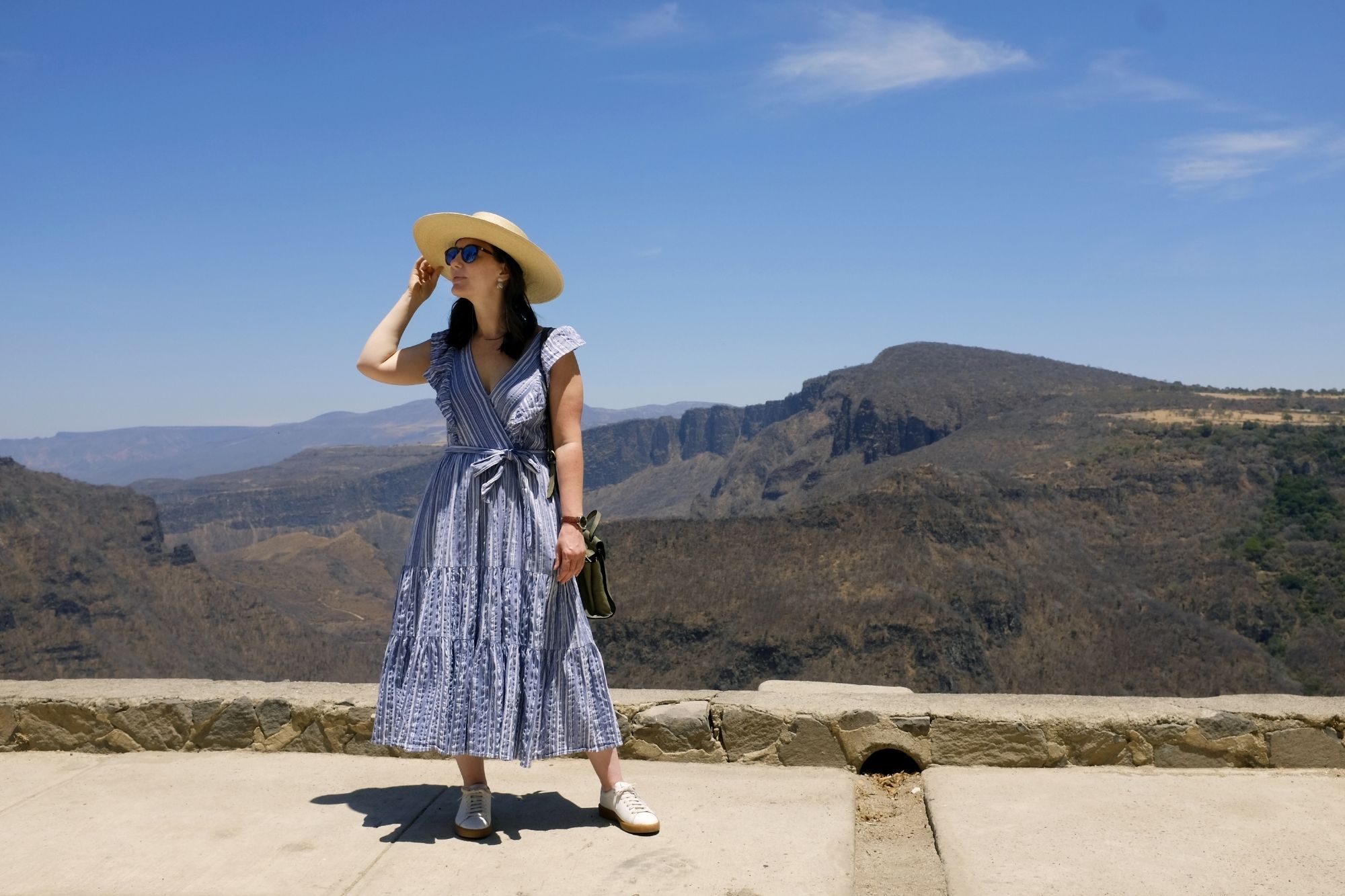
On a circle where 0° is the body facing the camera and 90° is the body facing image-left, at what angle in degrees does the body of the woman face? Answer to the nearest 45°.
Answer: approximately 0°
